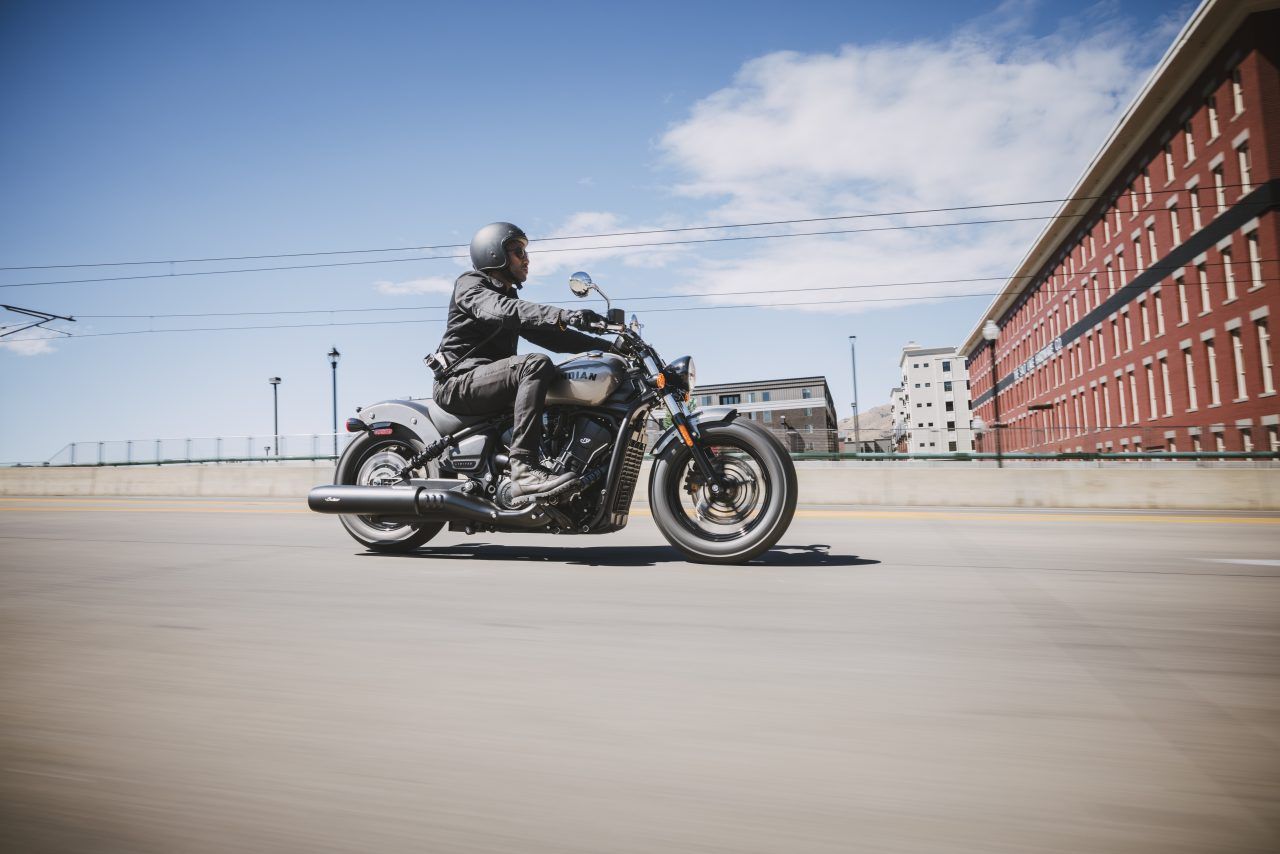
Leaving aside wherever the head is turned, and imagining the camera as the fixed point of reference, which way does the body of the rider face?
to the viewer's right

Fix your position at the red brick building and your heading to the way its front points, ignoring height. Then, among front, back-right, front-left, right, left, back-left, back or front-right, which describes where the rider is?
front-left

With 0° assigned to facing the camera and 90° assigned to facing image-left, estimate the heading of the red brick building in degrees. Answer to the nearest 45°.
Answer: approximately 45°

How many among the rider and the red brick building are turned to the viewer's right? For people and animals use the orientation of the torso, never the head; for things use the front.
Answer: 1

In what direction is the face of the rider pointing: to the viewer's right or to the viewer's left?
to the viewer's right

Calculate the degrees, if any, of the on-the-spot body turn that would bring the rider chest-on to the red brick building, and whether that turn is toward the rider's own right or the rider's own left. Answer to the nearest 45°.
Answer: approximately 45° to the rider's own left

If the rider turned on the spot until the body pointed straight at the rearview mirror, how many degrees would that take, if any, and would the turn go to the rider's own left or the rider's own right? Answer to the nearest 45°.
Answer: approximately 45° to the rider's own right

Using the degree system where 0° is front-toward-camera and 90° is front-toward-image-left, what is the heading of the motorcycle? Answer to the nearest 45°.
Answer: approximately 270°

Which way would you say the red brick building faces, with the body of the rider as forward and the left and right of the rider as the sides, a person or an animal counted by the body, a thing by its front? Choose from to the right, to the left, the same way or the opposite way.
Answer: the opposite way
